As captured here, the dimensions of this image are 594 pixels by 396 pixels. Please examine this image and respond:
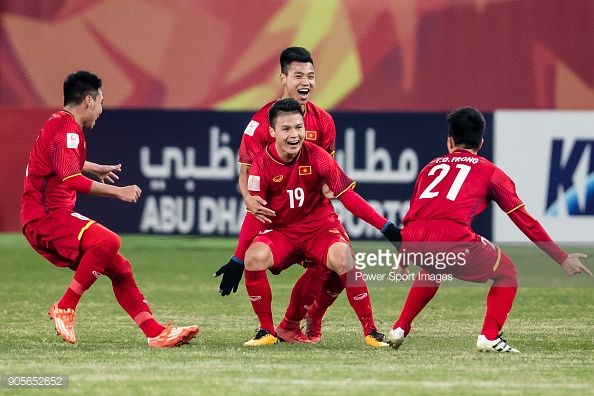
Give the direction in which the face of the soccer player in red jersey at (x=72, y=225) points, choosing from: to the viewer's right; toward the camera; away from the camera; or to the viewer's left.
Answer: to the viewer's right

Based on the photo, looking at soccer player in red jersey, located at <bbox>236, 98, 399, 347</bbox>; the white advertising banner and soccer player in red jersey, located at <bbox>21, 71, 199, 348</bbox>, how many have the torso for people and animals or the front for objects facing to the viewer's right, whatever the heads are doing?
1

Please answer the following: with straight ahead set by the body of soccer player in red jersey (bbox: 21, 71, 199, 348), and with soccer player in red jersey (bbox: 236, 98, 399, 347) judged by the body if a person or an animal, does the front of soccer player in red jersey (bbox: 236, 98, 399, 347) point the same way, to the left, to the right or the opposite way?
to the right

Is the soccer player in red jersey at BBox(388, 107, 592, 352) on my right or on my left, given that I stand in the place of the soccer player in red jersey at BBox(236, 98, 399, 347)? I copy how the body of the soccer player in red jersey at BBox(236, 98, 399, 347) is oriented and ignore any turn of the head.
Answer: on my left

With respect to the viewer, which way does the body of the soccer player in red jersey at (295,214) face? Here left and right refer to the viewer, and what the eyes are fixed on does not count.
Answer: facing the viewer

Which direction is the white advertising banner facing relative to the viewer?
toward the camera

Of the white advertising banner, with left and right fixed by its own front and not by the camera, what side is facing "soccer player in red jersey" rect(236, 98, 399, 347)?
front

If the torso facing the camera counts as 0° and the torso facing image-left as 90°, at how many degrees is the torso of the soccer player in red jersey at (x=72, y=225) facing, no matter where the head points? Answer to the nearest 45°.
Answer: approximately 270°

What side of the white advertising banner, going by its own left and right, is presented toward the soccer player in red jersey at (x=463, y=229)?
front

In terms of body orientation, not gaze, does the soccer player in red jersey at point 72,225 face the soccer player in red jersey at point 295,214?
yes

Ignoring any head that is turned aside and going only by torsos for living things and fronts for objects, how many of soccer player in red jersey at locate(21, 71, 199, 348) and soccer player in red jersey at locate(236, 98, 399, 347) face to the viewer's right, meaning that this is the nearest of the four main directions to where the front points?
1
